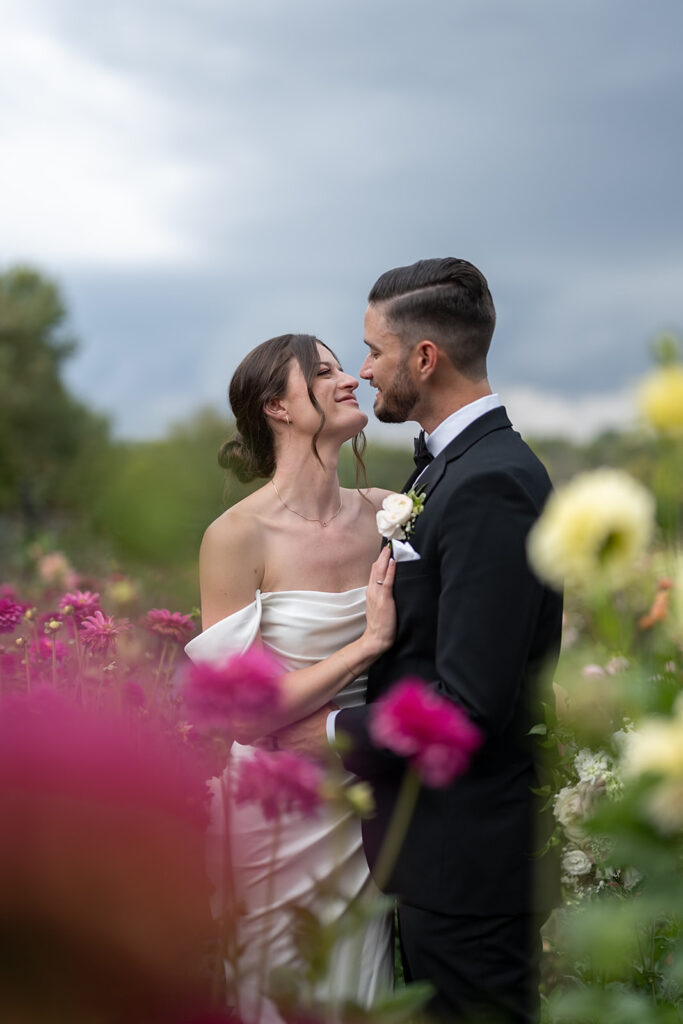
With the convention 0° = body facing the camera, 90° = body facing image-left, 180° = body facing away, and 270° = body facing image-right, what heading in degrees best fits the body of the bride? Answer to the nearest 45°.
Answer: approximately 315°

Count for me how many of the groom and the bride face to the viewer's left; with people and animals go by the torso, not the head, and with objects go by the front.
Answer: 1

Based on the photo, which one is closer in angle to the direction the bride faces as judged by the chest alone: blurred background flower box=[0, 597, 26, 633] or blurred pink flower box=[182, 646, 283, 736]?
the blurred pink flower

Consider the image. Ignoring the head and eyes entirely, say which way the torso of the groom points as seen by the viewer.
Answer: to the viewer's left

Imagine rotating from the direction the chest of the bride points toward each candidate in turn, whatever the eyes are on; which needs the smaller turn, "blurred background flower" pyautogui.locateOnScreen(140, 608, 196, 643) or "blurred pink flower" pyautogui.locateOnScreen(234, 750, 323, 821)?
the blurred pink flower

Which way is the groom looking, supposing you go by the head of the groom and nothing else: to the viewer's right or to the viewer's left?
to the viewer's left

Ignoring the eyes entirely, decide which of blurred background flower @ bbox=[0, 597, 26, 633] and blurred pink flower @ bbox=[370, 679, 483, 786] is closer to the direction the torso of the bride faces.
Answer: the blurred pink flower
